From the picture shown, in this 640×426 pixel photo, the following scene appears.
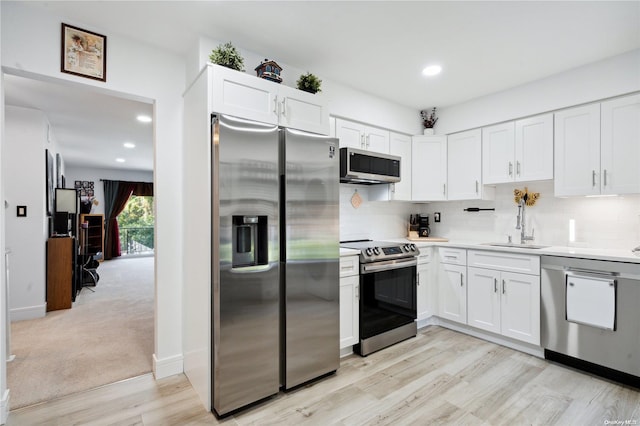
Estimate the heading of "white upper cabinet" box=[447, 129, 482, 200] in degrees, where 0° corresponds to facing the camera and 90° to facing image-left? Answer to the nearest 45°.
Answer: approximately 45°

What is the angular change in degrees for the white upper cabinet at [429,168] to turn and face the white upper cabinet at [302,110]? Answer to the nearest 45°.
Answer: approximately 45° to its right

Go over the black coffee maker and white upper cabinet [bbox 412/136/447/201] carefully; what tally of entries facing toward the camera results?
2

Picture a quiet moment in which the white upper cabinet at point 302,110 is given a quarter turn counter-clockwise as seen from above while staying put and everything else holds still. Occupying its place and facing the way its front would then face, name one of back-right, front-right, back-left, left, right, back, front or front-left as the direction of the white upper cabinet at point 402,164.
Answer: front

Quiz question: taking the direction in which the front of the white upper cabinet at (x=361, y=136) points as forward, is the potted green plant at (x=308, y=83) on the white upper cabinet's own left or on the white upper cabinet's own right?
on the white upper cabinet's own right

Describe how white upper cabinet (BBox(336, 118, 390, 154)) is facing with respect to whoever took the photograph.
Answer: facing the viewer and to the right of the viewer

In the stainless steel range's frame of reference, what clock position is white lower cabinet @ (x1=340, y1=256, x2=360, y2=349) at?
The white lower cabinet is roughly at 3 o'clock from the stainless steel range.

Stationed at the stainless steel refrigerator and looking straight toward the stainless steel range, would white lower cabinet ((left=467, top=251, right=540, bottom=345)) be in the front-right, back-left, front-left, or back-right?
front-right

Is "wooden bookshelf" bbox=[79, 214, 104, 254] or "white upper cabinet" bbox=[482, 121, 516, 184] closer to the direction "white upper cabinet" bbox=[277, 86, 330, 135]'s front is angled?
the white upper cabinet

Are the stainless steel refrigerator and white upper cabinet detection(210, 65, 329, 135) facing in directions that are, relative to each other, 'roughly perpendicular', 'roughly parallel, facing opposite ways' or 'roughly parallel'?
roughly parallel

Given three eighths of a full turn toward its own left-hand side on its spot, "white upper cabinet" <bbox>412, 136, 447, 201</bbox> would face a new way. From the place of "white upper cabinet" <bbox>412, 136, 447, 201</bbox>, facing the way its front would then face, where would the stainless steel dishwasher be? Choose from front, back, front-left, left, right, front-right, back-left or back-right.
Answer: right

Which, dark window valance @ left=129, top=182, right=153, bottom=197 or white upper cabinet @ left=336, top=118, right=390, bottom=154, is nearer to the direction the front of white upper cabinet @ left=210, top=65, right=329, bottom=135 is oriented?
the white upper cabinet

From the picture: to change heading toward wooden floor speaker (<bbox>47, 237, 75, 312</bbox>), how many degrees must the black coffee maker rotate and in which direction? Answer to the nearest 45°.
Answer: approximately 90° to its right
